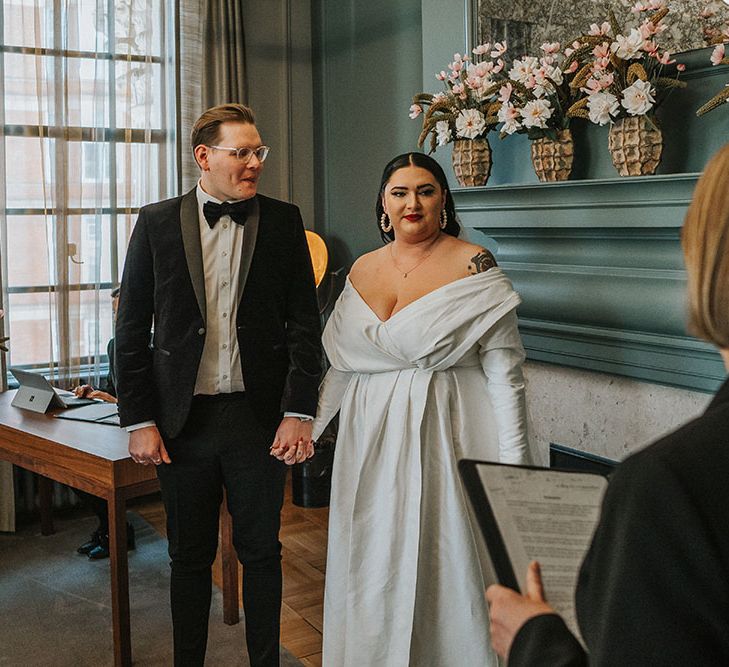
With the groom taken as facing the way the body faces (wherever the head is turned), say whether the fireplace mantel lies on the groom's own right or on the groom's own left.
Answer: on the groom's own left

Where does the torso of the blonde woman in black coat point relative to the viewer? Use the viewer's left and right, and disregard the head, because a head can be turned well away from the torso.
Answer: facing away from the viewer and to the left of the viewer

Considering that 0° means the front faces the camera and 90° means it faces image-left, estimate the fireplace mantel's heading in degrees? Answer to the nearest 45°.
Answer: approximately 45°

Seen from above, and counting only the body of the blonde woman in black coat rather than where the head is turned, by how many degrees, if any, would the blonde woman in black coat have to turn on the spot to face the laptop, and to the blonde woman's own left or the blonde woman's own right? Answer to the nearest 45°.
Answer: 0° — they already face it

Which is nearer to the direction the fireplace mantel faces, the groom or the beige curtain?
the groom

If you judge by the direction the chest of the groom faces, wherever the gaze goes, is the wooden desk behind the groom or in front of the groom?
behind

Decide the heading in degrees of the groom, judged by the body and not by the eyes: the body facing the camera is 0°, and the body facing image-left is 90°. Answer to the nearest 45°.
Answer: approximately 0°
